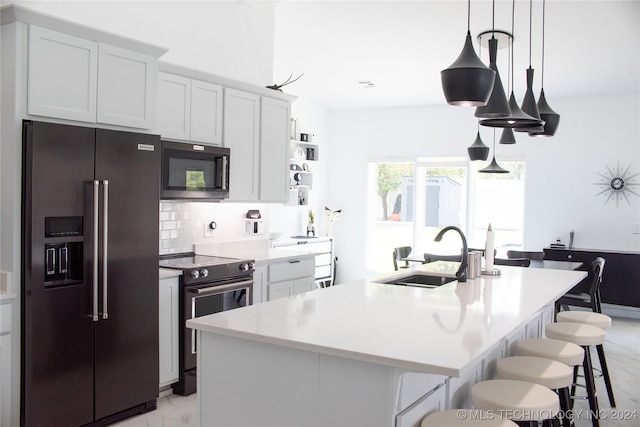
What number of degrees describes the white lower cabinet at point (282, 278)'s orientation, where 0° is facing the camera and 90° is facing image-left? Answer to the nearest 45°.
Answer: approximately 315°

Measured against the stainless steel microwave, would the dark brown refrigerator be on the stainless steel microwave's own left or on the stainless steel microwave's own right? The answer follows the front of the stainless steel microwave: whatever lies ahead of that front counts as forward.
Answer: on the stainless steel microwave's own right

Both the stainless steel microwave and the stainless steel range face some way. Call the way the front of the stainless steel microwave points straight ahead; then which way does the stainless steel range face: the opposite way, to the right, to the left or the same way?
the same way

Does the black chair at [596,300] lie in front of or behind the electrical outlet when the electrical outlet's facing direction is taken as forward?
in front

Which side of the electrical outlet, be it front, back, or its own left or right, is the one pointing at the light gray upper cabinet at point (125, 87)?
right

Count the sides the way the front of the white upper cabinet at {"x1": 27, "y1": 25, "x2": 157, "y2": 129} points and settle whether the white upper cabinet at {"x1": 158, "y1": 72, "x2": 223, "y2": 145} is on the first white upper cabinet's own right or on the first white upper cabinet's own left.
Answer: on the first white upper cabinet's own left

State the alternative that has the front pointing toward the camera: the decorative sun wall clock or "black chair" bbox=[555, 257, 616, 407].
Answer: the decorative sun wall clock

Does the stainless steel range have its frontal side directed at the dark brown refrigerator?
no

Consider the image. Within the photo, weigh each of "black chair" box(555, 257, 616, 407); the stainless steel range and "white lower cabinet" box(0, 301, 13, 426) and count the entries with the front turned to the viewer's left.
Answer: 1

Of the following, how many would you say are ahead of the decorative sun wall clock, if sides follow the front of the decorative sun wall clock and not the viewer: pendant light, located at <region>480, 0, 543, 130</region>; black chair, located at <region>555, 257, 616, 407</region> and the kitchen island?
3

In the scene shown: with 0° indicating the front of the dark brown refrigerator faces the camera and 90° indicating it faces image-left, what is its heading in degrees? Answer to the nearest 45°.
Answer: approximately 315°

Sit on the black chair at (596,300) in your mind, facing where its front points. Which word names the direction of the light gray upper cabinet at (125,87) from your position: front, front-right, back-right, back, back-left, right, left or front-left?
front-left

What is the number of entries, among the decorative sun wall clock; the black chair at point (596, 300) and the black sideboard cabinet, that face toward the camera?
2

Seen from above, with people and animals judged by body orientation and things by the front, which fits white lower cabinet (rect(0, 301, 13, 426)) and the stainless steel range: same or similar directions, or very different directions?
same or similar directions

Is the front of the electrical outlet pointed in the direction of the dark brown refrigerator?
no

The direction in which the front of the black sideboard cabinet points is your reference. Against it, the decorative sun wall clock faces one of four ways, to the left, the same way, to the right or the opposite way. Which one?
the same way

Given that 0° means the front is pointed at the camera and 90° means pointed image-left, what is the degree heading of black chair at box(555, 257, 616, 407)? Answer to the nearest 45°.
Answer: approximately 90°

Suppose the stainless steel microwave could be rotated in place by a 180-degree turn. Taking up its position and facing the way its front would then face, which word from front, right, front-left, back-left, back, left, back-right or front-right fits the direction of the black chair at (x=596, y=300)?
back-right

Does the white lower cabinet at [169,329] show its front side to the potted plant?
no

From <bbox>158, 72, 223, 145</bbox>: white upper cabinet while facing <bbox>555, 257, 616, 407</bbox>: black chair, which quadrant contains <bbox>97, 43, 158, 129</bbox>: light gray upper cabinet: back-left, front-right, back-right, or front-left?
back-right

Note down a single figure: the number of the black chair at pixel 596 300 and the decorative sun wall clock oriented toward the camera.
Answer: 1

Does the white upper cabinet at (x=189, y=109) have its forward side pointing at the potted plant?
no
